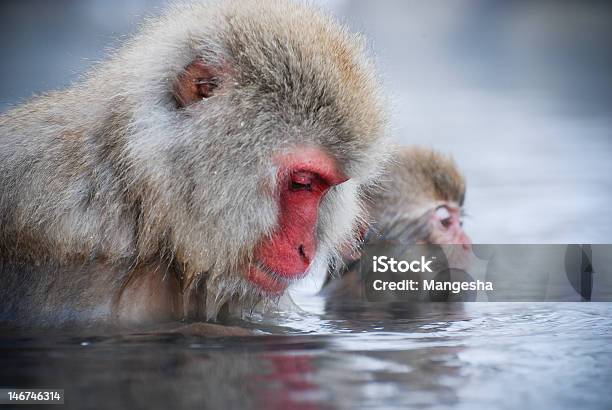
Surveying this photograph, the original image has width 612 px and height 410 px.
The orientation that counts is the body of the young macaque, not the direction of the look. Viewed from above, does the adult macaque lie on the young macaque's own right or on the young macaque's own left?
on the young macaque's own right

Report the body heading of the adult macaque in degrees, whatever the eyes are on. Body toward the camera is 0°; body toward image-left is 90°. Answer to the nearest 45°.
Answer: approximately 270°

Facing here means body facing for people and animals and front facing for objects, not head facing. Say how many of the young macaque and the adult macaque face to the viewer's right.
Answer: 2

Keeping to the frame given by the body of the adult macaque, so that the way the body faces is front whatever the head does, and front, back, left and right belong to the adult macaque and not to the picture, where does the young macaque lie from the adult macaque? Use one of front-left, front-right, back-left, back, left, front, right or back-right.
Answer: front-left

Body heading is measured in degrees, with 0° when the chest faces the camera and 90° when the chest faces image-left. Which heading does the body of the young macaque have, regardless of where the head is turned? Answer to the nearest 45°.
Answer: approximately 270°
